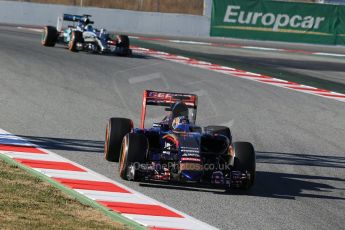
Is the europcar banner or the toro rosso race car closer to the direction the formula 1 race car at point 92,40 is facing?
the toro rosso race car

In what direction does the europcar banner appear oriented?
toward the camera

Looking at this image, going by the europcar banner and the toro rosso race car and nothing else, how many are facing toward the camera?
2

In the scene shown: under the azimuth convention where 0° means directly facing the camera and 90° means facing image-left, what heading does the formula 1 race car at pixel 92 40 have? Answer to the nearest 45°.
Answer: approximately 315°

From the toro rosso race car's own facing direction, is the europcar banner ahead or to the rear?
to the rear

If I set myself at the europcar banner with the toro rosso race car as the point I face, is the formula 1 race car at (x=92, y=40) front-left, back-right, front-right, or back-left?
front-right

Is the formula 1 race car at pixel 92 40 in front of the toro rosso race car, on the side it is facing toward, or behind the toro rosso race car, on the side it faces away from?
behind

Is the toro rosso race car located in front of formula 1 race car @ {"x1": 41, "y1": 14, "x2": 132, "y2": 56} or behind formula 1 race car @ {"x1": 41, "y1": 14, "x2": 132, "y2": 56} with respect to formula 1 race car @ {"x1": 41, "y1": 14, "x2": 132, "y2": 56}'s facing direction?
in front

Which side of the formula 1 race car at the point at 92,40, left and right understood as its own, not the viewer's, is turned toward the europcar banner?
left

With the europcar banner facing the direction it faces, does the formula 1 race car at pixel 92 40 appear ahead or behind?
ahead
